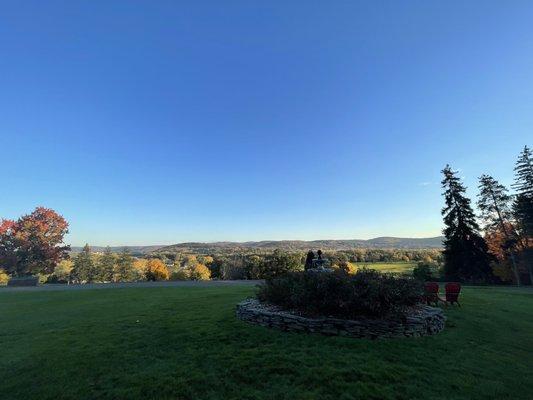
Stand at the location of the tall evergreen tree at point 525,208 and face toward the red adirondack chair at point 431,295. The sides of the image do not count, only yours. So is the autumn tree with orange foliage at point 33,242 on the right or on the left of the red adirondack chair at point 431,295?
right

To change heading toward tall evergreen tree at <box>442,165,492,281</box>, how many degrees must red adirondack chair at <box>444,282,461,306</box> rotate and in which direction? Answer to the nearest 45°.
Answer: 0° — it already faces it

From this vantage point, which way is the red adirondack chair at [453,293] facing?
away from the camera

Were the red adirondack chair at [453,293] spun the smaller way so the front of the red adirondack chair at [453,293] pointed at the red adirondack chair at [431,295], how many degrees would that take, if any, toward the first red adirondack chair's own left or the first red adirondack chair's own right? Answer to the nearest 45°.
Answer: approximately 135° to the first red adirondack chair's own left

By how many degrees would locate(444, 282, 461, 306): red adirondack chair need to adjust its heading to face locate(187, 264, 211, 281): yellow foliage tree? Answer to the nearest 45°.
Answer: approximately 45° to its left

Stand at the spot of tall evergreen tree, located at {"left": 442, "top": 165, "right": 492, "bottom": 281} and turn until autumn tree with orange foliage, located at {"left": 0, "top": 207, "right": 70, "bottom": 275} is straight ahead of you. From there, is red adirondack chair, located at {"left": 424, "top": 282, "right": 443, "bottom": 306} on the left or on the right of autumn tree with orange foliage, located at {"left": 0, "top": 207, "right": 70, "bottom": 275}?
left

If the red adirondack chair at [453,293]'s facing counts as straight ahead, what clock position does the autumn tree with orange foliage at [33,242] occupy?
The autumn tree with orange foliage is roughly at 9 o'clock from the red adirondack chair.
